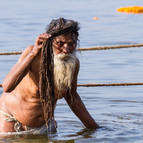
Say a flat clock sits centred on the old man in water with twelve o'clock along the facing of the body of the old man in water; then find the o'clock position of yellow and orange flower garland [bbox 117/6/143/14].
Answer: The yellow and orange flower garland is roughly at 8 o'clock from the old man in water.

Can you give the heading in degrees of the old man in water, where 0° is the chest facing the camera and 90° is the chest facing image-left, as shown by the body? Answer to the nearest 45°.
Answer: approximately 315°
